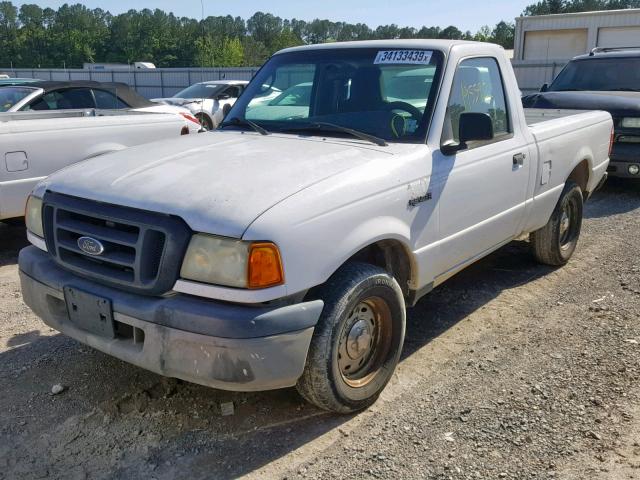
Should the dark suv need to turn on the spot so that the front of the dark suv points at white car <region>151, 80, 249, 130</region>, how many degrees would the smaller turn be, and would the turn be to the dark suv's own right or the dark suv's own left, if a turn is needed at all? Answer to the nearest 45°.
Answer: approximately 90° to the dark suv's own right

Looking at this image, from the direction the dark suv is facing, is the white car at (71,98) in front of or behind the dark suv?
in front

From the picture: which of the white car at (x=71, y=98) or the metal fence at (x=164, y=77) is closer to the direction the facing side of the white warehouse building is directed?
the white car

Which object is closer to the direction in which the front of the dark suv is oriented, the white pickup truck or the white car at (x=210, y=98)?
the white pickup truck

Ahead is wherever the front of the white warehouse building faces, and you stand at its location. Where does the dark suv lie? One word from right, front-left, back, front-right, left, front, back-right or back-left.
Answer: front

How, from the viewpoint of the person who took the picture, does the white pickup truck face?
facing the viewer and to the left of the viewer

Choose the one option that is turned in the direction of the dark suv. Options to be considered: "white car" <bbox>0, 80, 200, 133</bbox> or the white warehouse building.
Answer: the white warehouse building

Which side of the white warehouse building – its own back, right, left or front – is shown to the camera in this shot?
front

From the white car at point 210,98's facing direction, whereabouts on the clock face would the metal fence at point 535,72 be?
The metal fence is roughly at 7 o'clock from the white car.

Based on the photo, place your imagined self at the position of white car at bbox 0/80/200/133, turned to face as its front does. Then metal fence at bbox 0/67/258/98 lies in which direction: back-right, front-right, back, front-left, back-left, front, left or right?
back-right

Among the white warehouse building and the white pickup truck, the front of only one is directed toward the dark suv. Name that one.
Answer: the white warehouse building

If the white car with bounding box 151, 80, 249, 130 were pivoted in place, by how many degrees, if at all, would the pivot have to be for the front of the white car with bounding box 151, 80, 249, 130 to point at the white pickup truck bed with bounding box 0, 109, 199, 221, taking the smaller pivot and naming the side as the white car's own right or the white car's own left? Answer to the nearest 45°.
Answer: approximately 45° to the white car's own left
